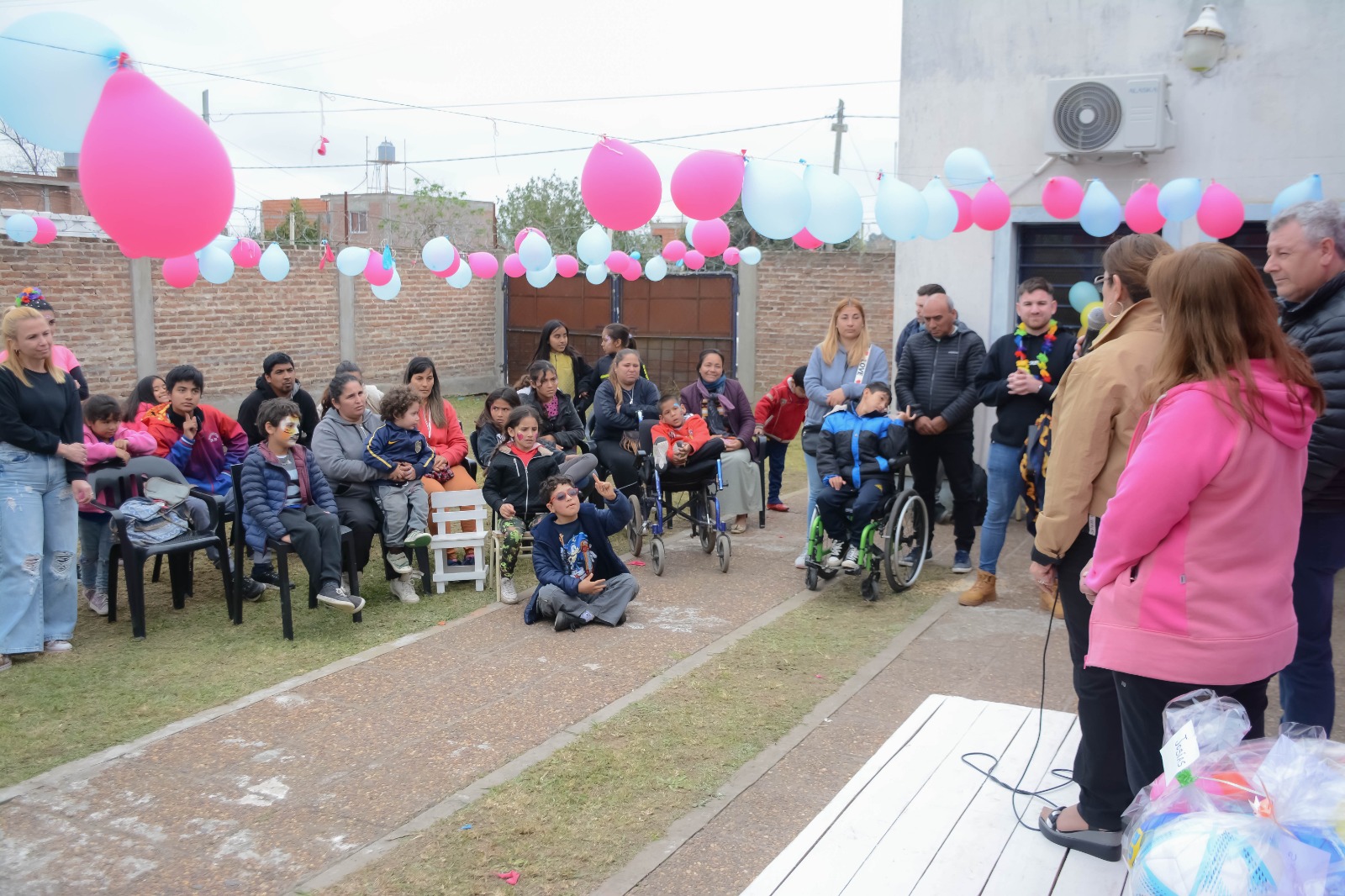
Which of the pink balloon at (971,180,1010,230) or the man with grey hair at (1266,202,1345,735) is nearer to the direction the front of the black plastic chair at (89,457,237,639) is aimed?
the man with grey hair

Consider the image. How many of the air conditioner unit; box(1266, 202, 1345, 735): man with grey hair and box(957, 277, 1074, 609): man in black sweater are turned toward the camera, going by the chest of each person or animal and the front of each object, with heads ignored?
2

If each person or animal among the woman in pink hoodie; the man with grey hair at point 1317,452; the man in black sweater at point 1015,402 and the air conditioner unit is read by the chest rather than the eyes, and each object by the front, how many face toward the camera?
2

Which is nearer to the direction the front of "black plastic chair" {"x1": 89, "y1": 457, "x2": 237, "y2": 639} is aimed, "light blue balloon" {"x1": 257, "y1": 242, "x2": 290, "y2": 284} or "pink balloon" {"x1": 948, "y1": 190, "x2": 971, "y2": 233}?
the pink balloon

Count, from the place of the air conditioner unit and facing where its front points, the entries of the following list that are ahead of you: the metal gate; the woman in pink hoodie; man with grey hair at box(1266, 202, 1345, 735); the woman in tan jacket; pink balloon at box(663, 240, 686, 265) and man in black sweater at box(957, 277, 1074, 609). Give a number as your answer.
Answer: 4

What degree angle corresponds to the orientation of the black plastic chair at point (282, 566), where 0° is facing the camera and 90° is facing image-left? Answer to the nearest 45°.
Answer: approximately 315°

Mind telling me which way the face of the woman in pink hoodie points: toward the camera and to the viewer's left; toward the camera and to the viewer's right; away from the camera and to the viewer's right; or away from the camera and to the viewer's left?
away from the camera and to the viewer's left

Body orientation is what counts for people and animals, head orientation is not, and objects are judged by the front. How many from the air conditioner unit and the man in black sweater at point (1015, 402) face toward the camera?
2

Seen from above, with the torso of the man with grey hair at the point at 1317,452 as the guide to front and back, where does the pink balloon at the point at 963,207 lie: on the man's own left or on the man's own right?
on the man's own right

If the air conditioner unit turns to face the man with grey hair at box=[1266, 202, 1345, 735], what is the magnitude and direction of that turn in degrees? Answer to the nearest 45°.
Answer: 0° — it already faces them

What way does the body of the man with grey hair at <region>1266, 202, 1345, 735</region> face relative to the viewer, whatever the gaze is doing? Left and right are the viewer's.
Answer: facing to the left of the viewer

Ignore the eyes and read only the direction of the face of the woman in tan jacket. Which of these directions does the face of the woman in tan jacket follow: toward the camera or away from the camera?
away from the camera

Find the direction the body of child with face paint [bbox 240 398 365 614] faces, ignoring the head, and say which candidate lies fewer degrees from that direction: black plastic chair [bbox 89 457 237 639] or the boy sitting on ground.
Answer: the boy sitting on ground

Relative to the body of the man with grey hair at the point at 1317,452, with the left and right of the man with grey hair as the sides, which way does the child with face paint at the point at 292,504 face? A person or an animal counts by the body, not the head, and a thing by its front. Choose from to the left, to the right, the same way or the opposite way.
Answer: the opposite way
